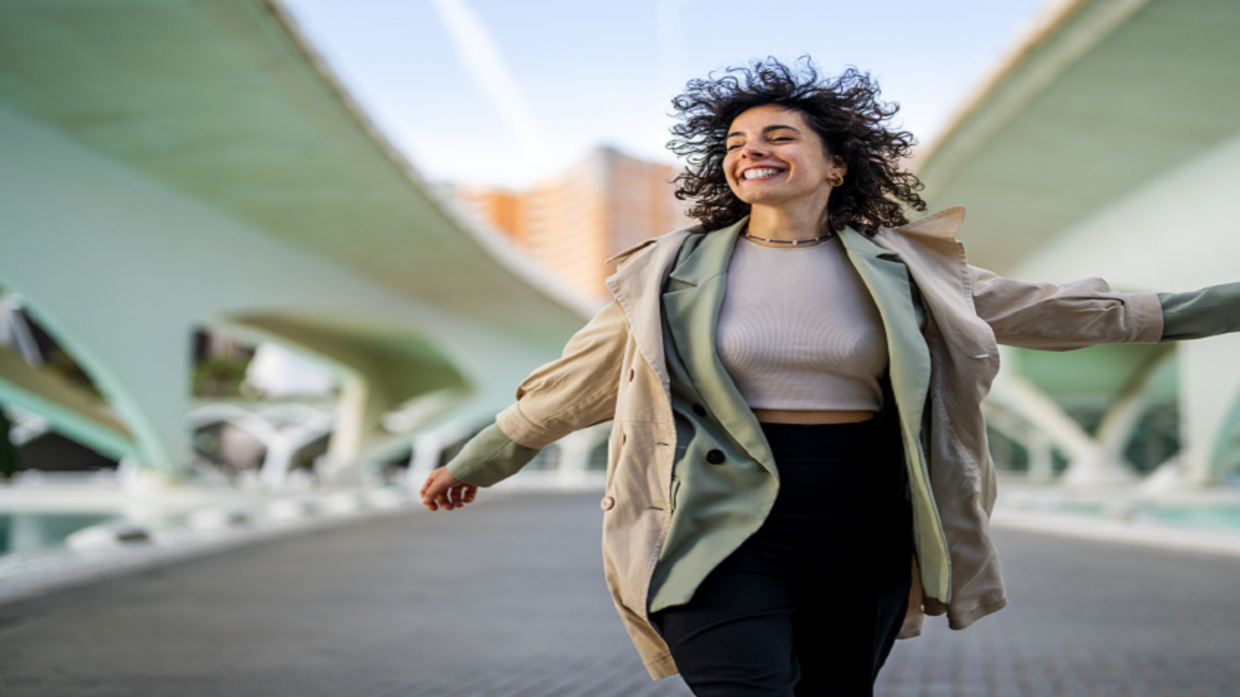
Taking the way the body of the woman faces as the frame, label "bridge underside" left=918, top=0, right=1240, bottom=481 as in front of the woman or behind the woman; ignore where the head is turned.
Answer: behind

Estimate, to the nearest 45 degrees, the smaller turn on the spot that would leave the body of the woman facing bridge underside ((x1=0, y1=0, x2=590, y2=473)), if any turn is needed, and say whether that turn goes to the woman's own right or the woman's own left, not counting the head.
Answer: approximately 135° to the woman's own right

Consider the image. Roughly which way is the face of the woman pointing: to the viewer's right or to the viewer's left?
to the viewer's left

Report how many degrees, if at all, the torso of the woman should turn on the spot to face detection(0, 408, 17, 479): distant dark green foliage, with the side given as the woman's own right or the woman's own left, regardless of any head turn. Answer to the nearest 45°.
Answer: approximately 135° to the woman's own right

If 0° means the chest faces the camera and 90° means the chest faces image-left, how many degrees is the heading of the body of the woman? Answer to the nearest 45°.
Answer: approximately 0°
